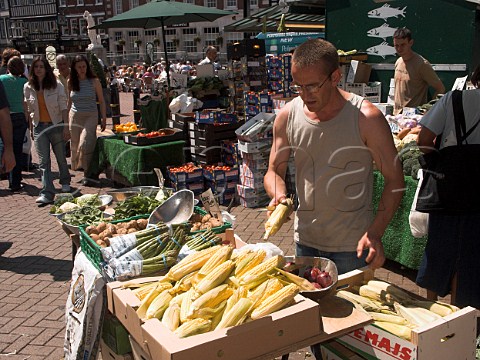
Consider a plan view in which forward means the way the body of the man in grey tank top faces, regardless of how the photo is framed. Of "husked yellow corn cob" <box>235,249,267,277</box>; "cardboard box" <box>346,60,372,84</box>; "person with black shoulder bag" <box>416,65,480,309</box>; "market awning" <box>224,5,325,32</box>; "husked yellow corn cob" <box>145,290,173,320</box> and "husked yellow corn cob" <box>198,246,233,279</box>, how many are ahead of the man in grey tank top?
3

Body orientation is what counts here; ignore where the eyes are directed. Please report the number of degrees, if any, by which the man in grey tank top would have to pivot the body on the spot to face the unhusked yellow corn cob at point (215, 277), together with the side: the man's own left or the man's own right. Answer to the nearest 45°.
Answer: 0° — they already face it

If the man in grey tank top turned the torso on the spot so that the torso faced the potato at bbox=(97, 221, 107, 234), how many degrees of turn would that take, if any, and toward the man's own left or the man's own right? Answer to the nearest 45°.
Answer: approximately 45° to the man's own right

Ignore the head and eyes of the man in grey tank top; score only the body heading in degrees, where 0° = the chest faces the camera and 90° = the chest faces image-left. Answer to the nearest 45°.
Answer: approximately 45°

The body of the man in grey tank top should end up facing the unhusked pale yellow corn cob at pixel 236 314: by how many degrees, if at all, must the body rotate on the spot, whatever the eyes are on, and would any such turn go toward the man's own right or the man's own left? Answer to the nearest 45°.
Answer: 0° — they already face it

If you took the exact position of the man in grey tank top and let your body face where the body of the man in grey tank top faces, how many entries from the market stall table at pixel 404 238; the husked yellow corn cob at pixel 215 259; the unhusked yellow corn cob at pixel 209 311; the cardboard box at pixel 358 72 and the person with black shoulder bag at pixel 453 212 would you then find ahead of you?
2

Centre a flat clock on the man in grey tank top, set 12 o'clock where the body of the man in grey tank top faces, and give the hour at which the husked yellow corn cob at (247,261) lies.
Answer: The husked yellow corn cob is roughly at 12 o'clock from the man in grey tank top.

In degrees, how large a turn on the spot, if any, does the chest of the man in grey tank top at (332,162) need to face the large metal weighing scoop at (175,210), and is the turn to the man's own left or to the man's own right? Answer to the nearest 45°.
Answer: approximately 90° to the man's own right

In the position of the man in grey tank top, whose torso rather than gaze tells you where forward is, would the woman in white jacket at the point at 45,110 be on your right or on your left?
on your right
